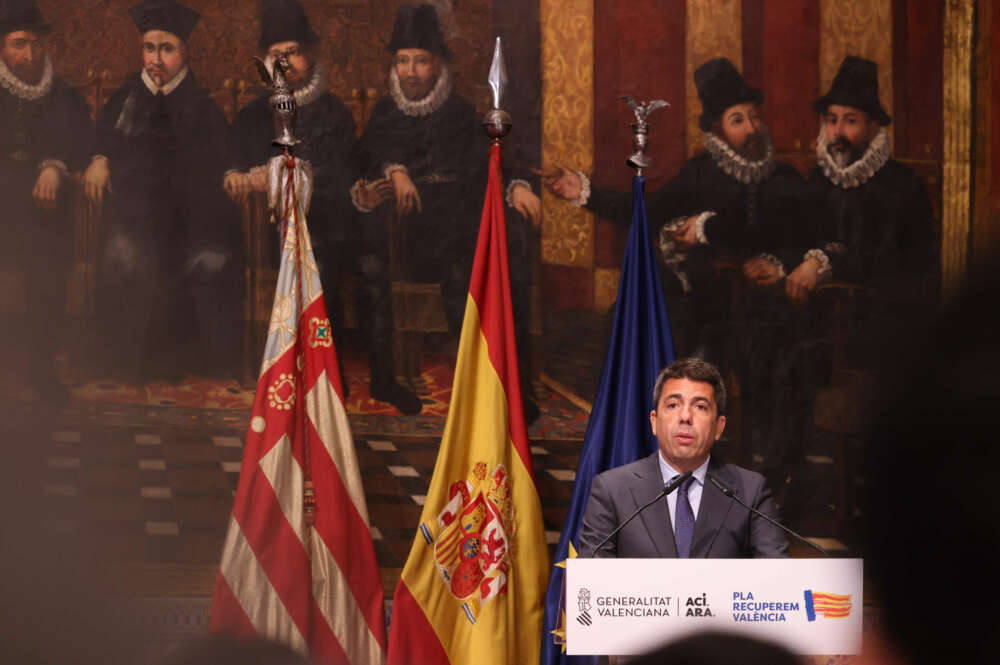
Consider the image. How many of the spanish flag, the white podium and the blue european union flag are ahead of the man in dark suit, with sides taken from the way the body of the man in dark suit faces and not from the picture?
1

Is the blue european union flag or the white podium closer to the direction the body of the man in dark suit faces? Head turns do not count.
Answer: the white podium

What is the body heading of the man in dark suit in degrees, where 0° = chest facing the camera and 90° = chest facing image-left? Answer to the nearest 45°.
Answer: approximately 0°

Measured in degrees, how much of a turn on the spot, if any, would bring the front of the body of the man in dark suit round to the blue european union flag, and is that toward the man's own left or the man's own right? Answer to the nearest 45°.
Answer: approximately 180°

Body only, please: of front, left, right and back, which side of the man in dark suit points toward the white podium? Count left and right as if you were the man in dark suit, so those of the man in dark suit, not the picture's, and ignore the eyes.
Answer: front

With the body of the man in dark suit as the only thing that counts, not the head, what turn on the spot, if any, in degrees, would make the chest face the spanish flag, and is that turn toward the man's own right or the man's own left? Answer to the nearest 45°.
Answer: approximately 135° to the man's own right

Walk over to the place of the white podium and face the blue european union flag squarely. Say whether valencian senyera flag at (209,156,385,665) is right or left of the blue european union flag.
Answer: left

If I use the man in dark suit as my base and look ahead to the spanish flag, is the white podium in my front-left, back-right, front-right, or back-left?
back-left

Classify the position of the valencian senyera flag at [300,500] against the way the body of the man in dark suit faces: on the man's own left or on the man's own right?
on the man's own right
